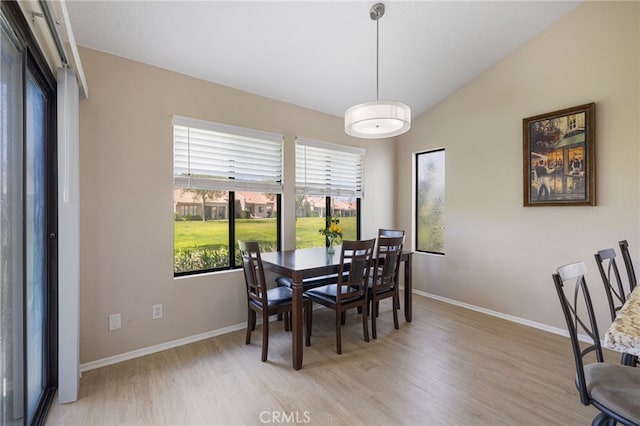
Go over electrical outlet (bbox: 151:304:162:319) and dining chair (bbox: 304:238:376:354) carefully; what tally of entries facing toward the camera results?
1

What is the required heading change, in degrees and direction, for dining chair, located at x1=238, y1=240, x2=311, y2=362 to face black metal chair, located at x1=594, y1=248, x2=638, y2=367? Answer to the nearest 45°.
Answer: approximately 90° to its right

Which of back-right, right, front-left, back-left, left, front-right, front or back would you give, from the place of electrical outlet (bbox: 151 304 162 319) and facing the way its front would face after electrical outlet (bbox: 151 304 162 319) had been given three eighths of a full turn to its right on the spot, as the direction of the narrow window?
back-right

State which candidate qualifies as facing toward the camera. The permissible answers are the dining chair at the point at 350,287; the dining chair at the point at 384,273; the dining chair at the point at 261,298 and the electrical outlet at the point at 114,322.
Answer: the electrical outlet

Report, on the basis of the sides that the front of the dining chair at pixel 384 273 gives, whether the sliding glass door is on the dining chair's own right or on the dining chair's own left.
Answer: on the dining chair's own left

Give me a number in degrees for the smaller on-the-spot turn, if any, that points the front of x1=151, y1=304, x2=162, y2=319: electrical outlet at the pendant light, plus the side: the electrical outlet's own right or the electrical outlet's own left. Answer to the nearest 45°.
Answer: approximately 45° to the electrical outlet's own left

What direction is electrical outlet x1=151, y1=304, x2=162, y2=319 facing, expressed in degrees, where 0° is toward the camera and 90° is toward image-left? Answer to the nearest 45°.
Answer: approximately 0°

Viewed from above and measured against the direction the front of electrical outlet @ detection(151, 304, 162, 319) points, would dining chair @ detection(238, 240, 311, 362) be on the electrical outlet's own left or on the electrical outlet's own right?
on the electrical outlet's own left

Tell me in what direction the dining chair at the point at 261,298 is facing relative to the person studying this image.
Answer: facing away from the viewer and to the right of the viewer

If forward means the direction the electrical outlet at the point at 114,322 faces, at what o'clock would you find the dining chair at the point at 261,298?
The dining chair is roughly at 10 o'clock from the electrical outlet.

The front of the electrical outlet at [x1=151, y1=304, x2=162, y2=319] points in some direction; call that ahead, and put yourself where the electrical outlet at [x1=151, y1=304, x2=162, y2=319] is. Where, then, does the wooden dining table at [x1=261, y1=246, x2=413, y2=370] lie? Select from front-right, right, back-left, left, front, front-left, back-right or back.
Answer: front-left

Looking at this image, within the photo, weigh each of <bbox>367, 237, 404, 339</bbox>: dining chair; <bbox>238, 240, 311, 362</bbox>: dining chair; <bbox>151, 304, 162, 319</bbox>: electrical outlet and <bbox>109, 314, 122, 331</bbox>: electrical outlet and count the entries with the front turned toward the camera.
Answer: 2

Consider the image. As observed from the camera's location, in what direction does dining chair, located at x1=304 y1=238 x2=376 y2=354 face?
facing away from the viewer and to the left of the viewer

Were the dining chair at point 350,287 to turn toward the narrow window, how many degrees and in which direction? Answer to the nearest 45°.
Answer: approximately 90° to its right

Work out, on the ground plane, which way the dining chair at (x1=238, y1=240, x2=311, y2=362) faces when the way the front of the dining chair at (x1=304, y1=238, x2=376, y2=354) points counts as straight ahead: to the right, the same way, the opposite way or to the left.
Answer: to the right

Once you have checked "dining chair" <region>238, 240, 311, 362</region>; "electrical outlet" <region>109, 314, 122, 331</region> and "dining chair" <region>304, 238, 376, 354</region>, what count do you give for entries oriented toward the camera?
1
